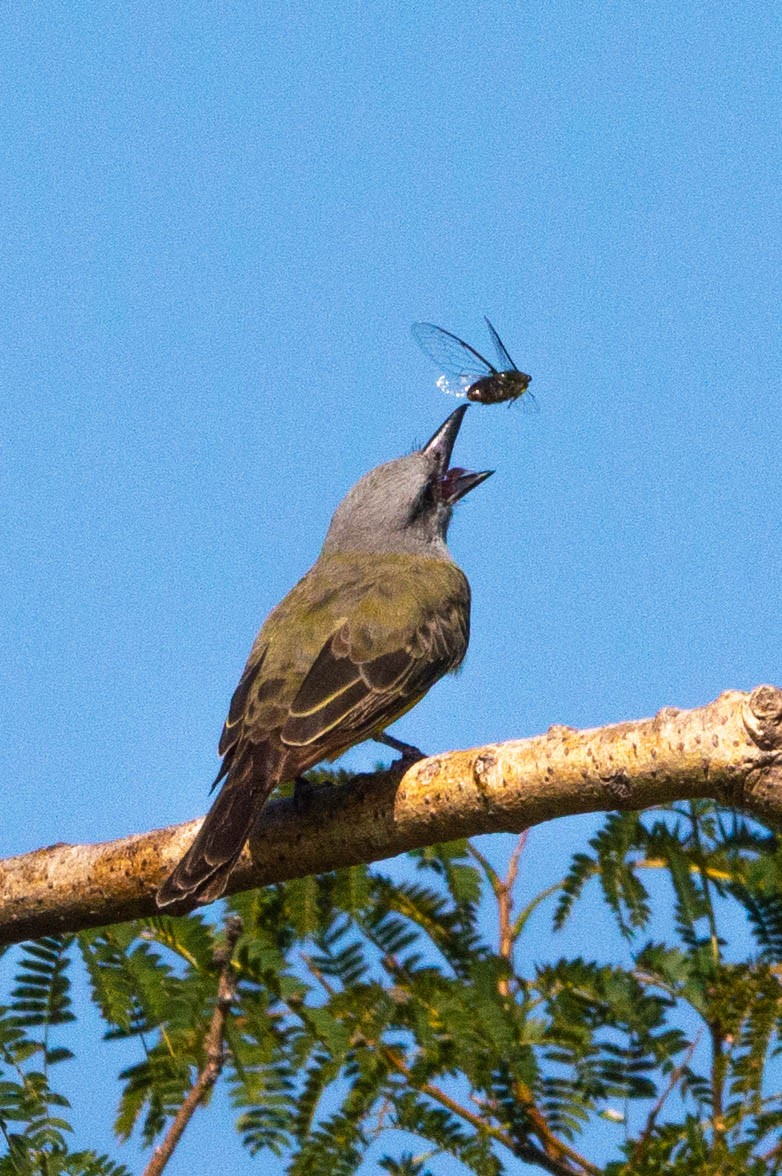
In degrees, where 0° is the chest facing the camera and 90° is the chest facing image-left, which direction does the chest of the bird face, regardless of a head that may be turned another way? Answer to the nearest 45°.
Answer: approximately 225°
